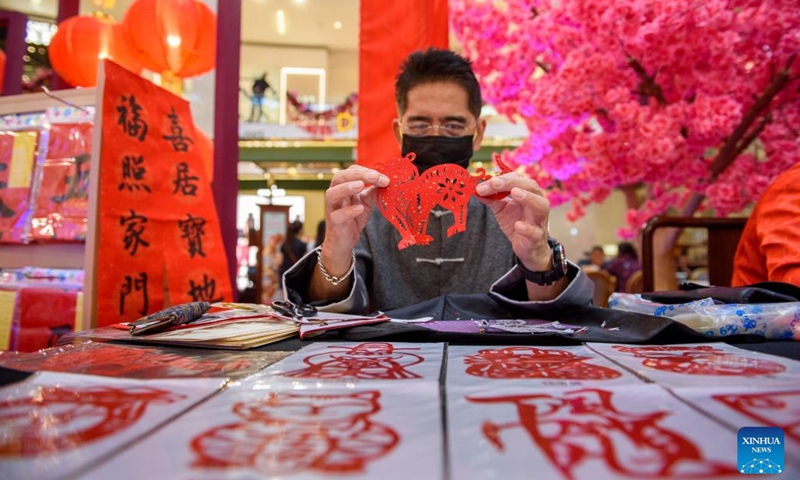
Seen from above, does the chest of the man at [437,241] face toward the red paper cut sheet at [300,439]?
yes

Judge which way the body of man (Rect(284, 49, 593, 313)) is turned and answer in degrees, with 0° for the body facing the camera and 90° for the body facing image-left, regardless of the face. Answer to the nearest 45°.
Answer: approximately 0°

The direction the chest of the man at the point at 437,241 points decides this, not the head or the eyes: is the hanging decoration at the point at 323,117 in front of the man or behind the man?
behind

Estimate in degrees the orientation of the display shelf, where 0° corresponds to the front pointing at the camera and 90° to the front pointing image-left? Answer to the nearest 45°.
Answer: approximately 0°

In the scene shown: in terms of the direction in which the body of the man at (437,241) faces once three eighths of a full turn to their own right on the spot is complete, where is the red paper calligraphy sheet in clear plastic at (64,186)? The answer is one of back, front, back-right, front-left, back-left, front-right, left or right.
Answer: front-left

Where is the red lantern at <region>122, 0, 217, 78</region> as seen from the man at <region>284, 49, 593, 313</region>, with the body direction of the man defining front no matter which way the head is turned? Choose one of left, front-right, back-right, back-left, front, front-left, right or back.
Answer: back-right

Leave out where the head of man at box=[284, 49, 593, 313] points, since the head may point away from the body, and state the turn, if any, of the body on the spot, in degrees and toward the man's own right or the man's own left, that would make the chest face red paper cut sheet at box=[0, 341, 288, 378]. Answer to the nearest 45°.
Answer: approximately 45° to the man's own right

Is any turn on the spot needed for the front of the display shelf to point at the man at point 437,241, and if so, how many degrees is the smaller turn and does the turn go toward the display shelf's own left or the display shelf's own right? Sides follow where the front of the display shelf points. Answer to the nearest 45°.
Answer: approximately 45° to the display shelf's own left

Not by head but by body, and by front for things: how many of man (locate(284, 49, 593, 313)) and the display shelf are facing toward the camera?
2

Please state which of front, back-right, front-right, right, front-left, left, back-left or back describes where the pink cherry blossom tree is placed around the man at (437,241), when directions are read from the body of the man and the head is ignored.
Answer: back-left

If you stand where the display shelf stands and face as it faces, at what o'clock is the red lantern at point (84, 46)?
The red lantern is roughly at 6 o'clock from the display shelf.

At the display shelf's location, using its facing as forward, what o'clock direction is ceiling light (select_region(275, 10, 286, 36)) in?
The ceiling light is roughly at 7 o'clock from the display shelf.

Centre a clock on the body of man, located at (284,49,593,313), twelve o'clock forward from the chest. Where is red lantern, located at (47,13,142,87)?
The red lantern is roughly at 4 o'clock from the man.

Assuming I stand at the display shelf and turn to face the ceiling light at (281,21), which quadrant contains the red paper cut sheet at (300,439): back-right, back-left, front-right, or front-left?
back-right
